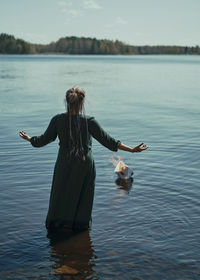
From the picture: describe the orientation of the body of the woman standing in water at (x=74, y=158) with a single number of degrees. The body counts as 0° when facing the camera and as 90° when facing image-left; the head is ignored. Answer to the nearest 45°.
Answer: approximately 180°

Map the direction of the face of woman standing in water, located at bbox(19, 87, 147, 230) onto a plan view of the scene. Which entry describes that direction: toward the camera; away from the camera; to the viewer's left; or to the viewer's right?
away from the camera

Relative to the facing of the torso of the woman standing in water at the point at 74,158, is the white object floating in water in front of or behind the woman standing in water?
in front
